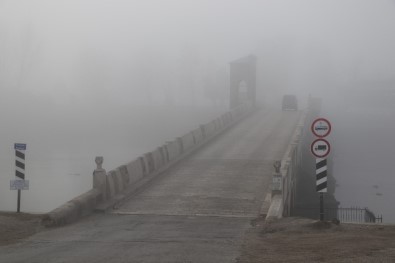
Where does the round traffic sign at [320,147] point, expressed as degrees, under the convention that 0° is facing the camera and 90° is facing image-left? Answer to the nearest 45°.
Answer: approximately 0°

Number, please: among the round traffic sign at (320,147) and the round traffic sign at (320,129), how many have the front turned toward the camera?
2

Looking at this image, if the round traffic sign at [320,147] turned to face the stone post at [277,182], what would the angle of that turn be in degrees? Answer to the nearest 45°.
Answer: approximately 135° to its right
